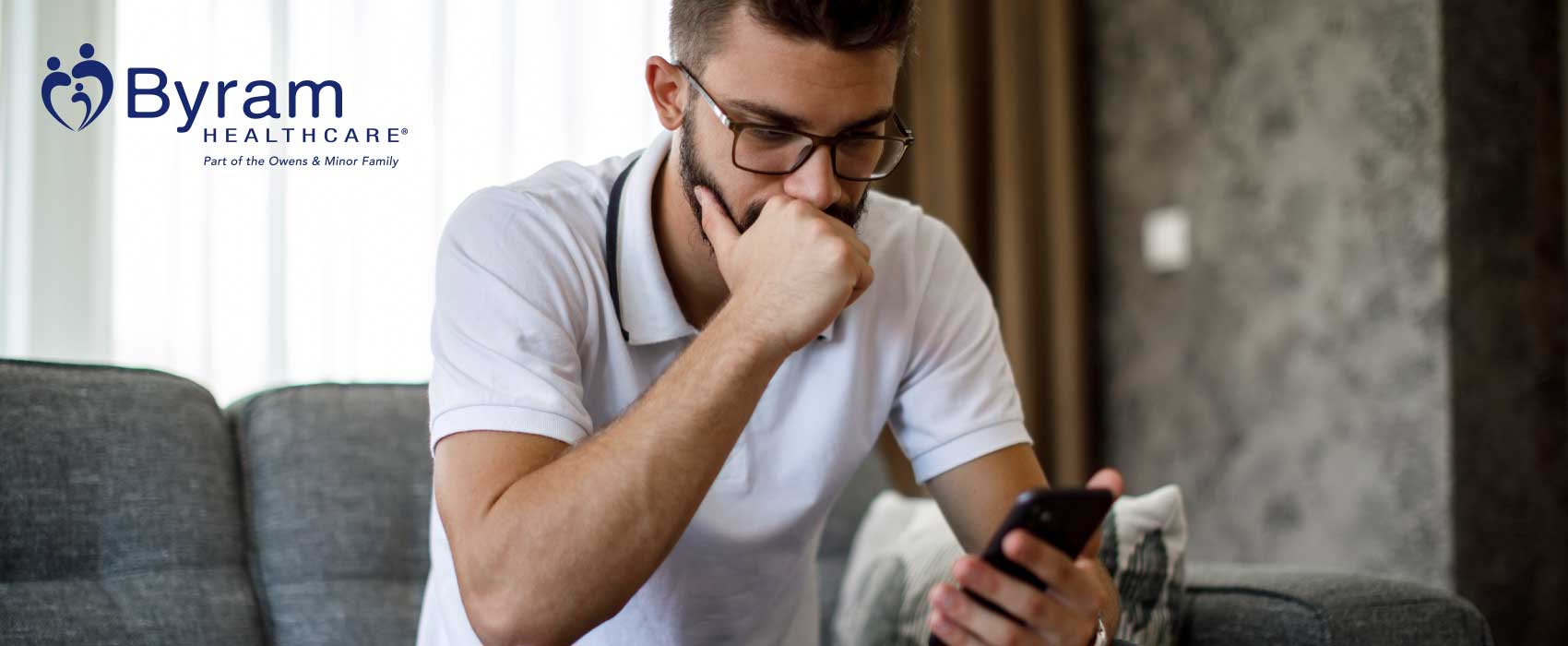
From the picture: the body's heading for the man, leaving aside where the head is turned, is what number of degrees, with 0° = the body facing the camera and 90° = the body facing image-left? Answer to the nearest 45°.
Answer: approximately 315°

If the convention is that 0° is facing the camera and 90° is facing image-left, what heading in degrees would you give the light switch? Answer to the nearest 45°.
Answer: approximately 0°

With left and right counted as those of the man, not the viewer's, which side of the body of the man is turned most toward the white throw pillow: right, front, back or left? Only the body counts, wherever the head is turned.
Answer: left

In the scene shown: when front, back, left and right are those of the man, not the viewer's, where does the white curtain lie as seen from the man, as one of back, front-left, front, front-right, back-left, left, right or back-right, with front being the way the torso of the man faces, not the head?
back
